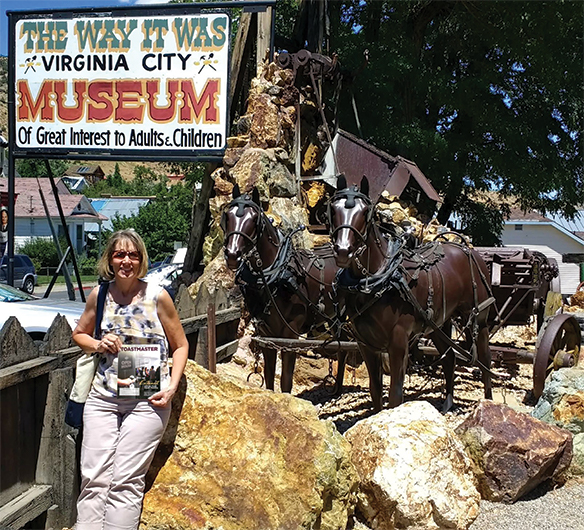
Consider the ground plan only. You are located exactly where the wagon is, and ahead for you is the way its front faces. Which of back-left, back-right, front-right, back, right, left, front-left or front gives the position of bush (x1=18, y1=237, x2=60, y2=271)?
right

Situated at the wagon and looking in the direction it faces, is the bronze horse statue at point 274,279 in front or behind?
in front

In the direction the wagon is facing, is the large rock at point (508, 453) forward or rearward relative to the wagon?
forward

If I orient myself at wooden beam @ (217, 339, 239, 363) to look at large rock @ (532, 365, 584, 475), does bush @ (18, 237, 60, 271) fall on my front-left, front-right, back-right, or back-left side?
back-left

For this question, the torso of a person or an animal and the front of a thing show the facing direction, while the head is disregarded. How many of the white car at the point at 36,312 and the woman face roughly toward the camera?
1

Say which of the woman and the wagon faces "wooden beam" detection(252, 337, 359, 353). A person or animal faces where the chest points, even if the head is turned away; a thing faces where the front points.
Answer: the wagon

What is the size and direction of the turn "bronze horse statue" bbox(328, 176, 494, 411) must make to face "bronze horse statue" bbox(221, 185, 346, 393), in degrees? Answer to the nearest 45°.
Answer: approximately 90° to its right

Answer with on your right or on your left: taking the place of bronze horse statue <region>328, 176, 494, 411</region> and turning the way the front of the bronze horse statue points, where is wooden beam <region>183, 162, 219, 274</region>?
on your right

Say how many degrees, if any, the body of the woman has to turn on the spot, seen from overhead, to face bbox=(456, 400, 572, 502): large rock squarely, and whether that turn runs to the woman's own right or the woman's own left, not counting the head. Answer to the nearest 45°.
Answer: approximately 90° to the woman's own left

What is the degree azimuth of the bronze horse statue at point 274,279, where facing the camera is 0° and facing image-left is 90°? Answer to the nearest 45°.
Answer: approximately 45°

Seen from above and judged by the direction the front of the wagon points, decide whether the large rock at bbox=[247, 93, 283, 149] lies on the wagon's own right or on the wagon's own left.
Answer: on the wagon's own right

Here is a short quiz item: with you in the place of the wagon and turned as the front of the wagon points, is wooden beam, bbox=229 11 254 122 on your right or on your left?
on your right

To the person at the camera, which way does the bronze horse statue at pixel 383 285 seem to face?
facing the viewer and to the left of the viewer
